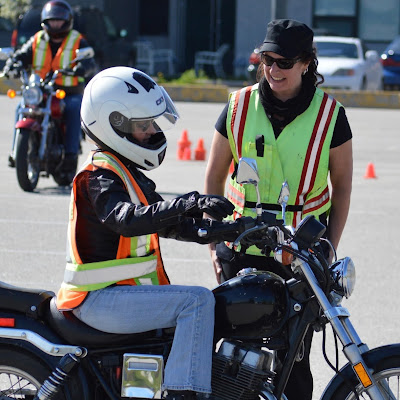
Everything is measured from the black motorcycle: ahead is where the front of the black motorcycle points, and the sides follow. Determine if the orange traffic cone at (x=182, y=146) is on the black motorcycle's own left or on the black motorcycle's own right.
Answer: on the black motorcycle's own left

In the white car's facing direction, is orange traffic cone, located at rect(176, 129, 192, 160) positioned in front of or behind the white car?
in front

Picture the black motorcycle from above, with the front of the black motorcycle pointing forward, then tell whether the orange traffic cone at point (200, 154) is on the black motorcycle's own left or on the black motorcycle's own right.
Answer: on the black motorcycle's own left

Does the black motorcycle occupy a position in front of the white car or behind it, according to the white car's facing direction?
in front

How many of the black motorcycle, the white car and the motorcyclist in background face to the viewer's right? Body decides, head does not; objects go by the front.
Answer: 1

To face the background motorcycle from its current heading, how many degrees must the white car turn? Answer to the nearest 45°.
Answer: approximately 45° to its left

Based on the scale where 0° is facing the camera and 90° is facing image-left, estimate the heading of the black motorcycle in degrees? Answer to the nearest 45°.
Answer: approximately 270°

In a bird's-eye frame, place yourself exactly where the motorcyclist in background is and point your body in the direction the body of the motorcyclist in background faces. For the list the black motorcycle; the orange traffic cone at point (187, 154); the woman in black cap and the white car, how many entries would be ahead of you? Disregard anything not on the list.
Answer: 2

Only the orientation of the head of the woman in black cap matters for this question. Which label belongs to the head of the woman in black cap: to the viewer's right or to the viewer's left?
to the viewer's left

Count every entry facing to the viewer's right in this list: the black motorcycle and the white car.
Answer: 1

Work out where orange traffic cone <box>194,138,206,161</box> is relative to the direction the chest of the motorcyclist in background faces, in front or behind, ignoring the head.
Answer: behind

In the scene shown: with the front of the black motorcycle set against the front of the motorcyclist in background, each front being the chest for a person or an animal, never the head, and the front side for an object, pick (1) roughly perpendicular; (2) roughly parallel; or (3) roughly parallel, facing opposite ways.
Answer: roughly perpendicular
